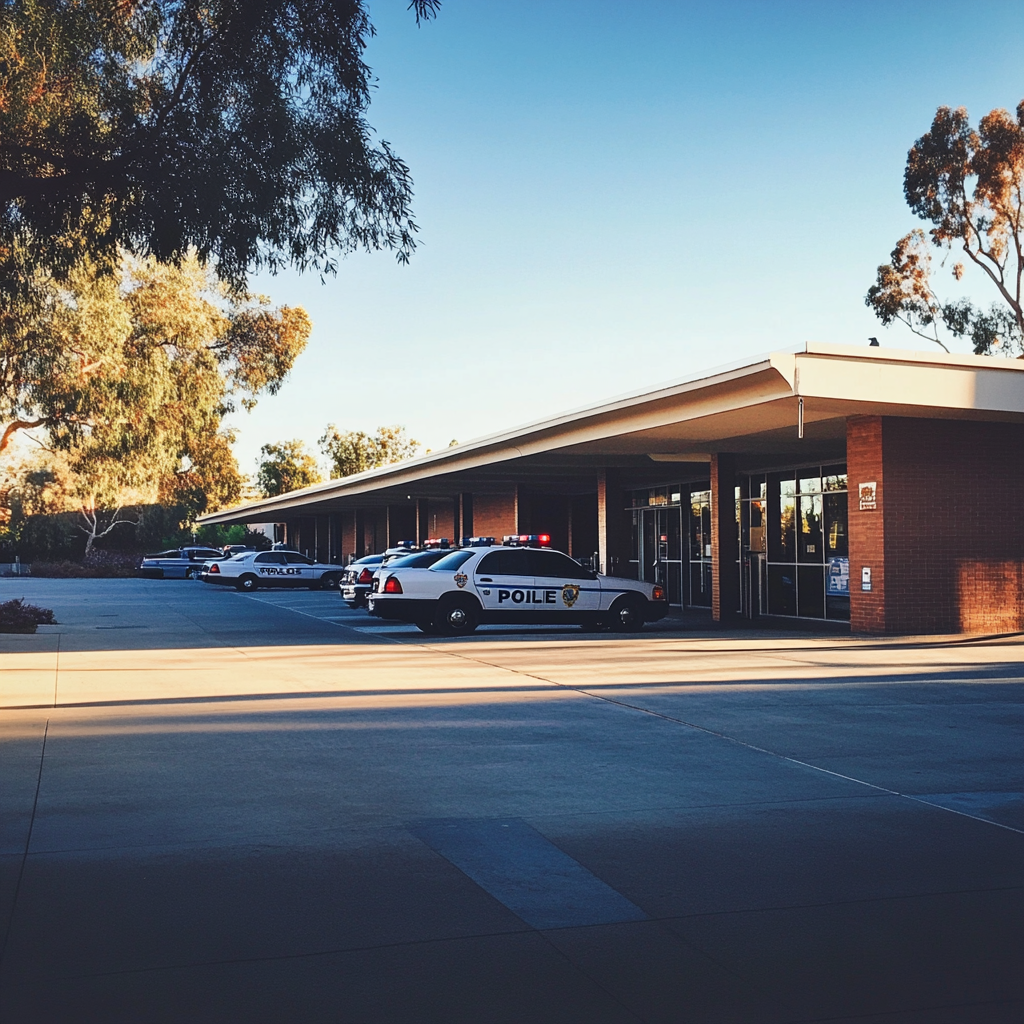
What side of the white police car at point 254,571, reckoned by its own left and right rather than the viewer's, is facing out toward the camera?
right

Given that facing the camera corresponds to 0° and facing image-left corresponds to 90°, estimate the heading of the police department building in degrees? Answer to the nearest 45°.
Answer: approximately 45°

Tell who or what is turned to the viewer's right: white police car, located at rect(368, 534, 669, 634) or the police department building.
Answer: the white police car

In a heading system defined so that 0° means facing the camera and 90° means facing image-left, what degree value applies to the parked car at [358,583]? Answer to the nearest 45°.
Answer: approximately 225°

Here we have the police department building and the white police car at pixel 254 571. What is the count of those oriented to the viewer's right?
1

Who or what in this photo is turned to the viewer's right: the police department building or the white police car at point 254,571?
the white police car

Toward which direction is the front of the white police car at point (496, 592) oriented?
to the viewer's right

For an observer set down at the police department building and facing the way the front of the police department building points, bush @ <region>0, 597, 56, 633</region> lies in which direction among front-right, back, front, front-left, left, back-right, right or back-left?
front-right

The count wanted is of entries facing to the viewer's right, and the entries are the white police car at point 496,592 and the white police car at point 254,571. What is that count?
2
